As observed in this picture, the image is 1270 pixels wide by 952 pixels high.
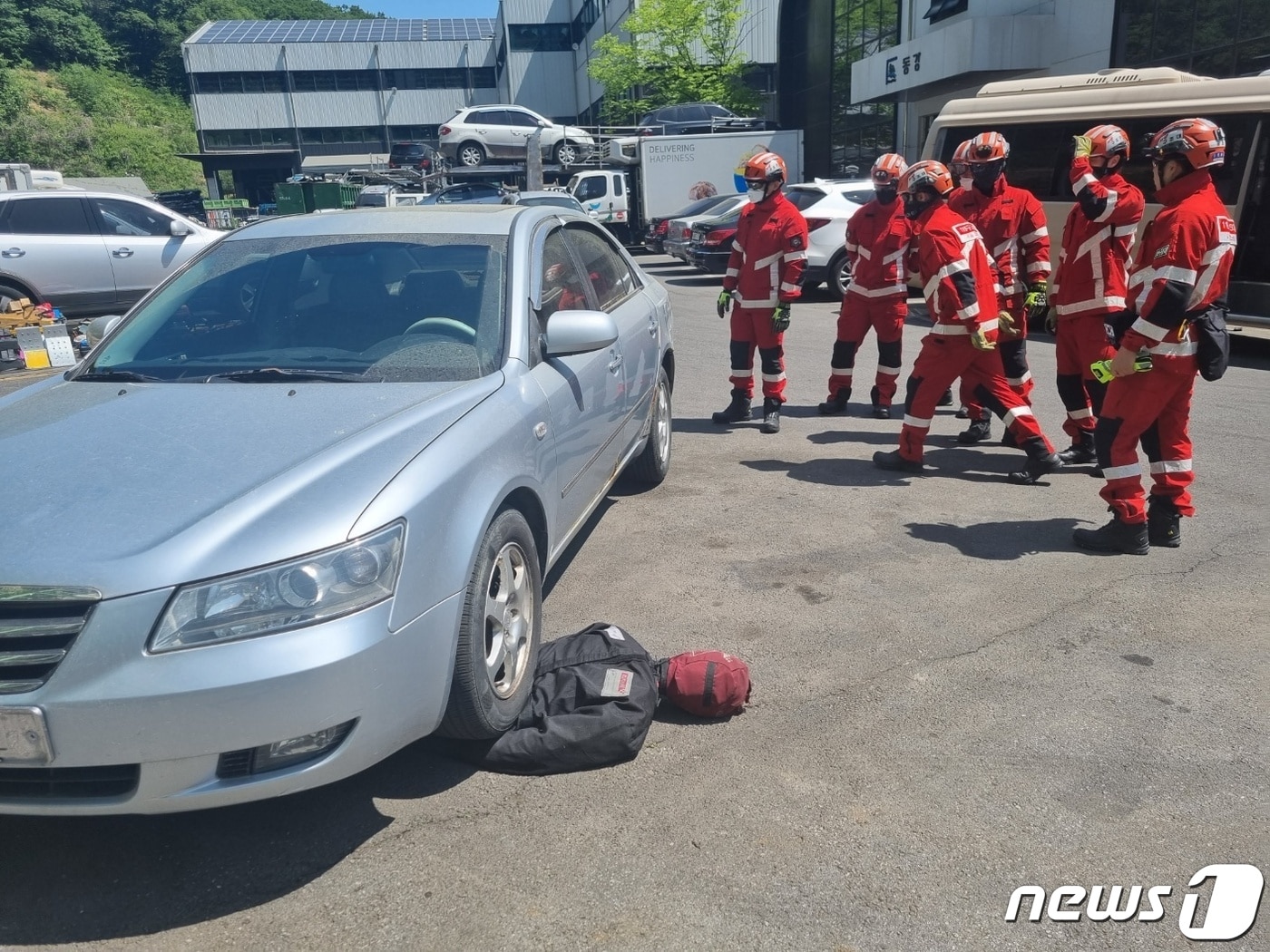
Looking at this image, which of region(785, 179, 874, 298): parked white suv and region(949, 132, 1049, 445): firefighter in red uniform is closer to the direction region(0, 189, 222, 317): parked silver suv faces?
the parked white suv

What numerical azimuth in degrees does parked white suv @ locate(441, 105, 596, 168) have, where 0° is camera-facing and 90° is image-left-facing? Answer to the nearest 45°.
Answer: approximately 270°

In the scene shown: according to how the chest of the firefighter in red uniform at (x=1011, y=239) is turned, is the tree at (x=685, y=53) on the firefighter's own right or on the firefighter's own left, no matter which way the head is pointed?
on the firefighter's own right

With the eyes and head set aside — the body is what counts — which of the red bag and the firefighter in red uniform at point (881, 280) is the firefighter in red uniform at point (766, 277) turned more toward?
the red bag

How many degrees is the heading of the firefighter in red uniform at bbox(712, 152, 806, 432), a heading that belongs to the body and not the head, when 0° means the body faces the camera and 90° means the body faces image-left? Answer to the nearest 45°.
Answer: approximately 45°

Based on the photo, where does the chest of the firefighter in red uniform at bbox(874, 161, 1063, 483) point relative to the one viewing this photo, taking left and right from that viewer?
facing to the left of the viewer

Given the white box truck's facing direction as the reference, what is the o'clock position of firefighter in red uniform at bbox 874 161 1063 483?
The firefighter in red uniform is roughly at 9 o'clock from the white box truck.

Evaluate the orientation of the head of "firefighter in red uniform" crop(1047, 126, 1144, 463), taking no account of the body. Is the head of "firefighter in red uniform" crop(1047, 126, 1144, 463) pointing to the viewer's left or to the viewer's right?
to the viewer's left

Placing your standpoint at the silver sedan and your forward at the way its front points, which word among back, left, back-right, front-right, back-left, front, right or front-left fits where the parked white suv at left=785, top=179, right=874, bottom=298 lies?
back

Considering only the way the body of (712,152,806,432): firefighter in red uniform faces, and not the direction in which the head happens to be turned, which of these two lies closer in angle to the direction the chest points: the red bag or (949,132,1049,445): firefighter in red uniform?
the red bag

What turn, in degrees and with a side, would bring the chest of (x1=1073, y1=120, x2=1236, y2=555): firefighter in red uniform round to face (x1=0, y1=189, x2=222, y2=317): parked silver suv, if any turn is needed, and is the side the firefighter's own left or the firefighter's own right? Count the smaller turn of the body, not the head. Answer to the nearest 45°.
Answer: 0° — they already face it

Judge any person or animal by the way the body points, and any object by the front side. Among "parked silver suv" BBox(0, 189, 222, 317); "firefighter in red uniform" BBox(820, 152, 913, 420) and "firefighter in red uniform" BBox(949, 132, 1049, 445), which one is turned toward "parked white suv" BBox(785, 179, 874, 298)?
"parked silver suv" BBox(0, 189, 222, 317)

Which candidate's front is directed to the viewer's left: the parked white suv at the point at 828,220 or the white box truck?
the white box truck

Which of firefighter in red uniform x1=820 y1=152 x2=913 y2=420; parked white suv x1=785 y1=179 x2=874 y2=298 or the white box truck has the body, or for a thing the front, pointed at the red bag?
the firefighter in red uniform
